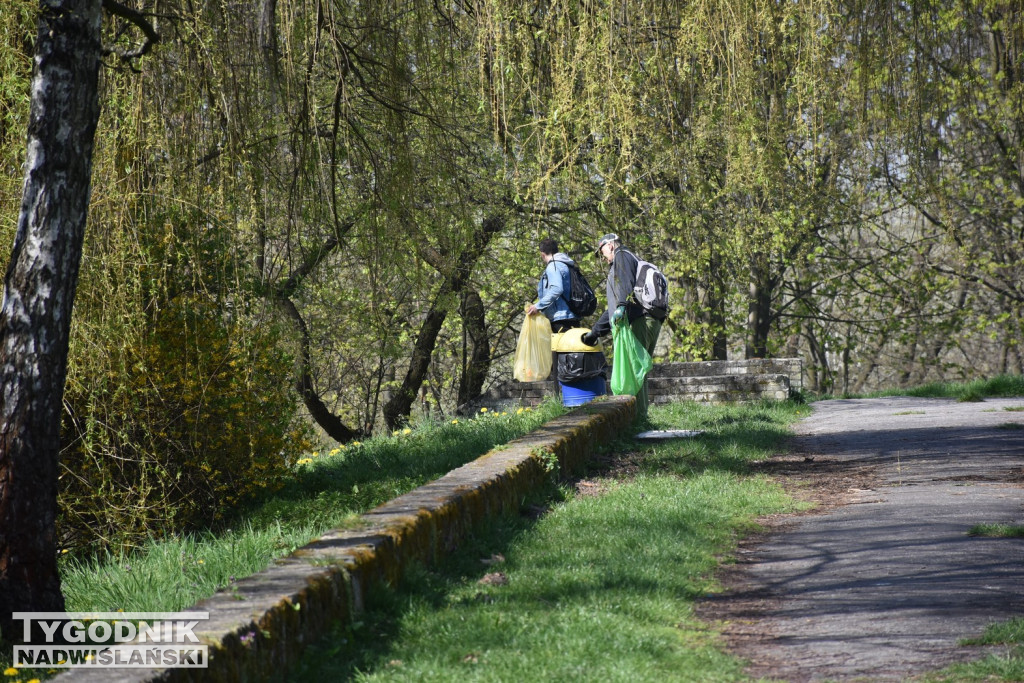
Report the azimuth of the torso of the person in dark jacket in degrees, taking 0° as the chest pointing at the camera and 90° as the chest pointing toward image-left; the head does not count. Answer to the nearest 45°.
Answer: approximately 90°

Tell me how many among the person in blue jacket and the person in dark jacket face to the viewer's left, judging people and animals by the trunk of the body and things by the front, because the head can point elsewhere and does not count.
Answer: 2

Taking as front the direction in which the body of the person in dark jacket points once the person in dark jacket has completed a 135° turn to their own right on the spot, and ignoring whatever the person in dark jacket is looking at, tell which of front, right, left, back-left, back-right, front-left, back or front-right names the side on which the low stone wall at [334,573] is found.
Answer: back-right

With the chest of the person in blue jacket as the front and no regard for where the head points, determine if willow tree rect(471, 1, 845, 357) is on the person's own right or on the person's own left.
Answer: on the person's own right

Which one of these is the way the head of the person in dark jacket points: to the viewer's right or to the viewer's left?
to the viewer's left

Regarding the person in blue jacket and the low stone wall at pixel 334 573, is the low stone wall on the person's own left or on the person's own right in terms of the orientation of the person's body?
on the person's own left

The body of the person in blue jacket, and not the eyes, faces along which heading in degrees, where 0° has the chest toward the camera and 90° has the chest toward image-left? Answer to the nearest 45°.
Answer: approximately 90°
